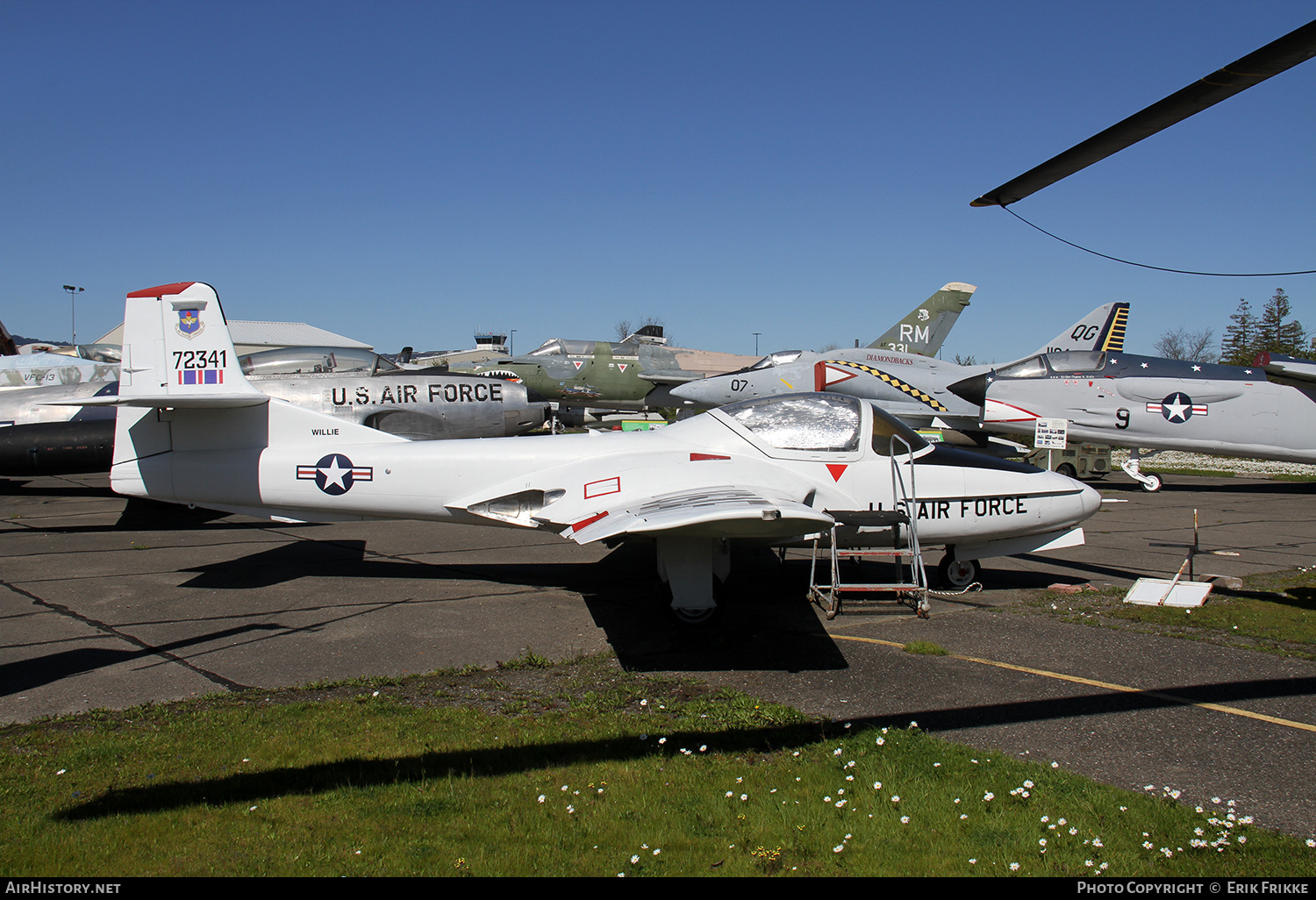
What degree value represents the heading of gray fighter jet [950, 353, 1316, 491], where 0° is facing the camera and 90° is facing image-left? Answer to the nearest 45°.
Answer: approximately 90°

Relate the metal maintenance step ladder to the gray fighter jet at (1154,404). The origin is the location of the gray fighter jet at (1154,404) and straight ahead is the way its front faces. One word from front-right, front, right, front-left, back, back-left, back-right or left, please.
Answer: left

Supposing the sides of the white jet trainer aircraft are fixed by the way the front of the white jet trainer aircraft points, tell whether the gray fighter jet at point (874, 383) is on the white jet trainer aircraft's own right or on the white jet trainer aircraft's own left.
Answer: on the white jet trainer aircraft's own left

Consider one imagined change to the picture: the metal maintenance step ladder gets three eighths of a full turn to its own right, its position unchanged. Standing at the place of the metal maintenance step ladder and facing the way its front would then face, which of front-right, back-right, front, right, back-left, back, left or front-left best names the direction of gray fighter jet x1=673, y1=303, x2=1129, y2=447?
front-right

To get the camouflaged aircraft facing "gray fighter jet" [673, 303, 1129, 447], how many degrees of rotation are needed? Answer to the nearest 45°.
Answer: approximately 135° to its left

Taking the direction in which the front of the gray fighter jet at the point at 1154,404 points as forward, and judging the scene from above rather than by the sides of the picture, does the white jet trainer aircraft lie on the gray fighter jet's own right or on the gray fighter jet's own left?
on the gray fighter jet's own left

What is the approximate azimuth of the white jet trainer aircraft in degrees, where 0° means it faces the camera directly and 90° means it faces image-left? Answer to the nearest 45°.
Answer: approximately 270°

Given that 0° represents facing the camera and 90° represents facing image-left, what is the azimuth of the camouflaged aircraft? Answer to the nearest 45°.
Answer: approximately 90°

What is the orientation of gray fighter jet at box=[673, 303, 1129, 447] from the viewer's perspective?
to the viewer's left

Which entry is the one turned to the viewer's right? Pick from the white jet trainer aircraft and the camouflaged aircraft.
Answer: the white jet trainer aircraft

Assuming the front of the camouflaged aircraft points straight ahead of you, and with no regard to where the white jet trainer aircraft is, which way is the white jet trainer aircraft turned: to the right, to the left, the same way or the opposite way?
the opposite way
